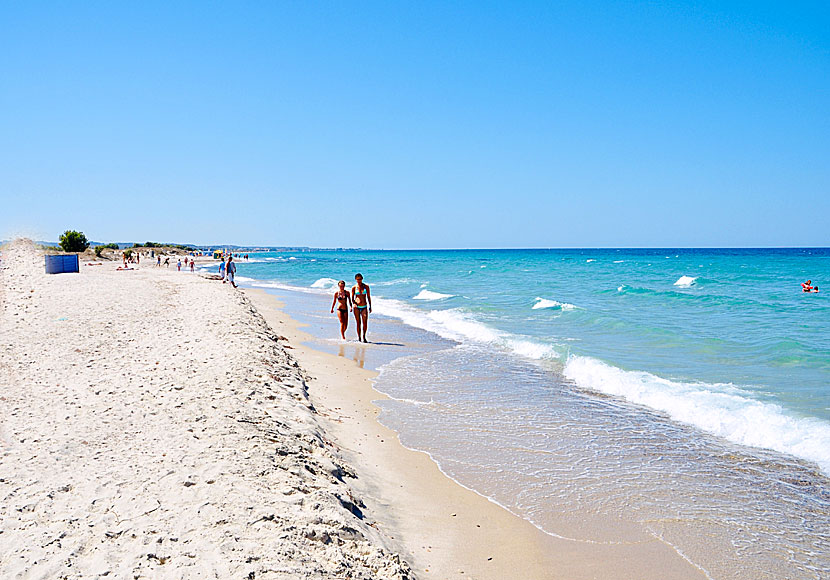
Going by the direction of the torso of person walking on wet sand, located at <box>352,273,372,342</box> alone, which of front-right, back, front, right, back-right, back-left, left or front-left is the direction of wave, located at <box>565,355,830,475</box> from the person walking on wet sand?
front-left

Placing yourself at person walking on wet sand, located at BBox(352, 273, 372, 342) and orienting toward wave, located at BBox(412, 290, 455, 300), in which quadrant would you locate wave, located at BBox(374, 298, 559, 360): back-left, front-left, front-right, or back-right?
front-right

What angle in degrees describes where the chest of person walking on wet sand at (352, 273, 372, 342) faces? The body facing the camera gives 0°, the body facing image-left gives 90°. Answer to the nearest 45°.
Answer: approximately 0°

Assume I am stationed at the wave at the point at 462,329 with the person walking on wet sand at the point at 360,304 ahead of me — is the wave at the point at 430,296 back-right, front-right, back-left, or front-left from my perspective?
back-right

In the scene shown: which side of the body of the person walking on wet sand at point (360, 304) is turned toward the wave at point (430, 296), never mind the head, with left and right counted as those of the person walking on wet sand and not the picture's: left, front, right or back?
back

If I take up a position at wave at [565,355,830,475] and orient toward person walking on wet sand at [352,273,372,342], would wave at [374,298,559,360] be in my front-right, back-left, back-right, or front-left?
front-right

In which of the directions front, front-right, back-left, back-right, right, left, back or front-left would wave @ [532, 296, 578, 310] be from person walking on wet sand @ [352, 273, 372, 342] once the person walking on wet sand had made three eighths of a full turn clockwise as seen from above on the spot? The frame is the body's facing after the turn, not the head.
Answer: right

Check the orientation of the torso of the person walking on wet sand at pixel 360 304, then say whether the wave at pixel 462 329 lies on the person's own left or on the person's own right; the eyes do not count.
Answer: on the person's own left
